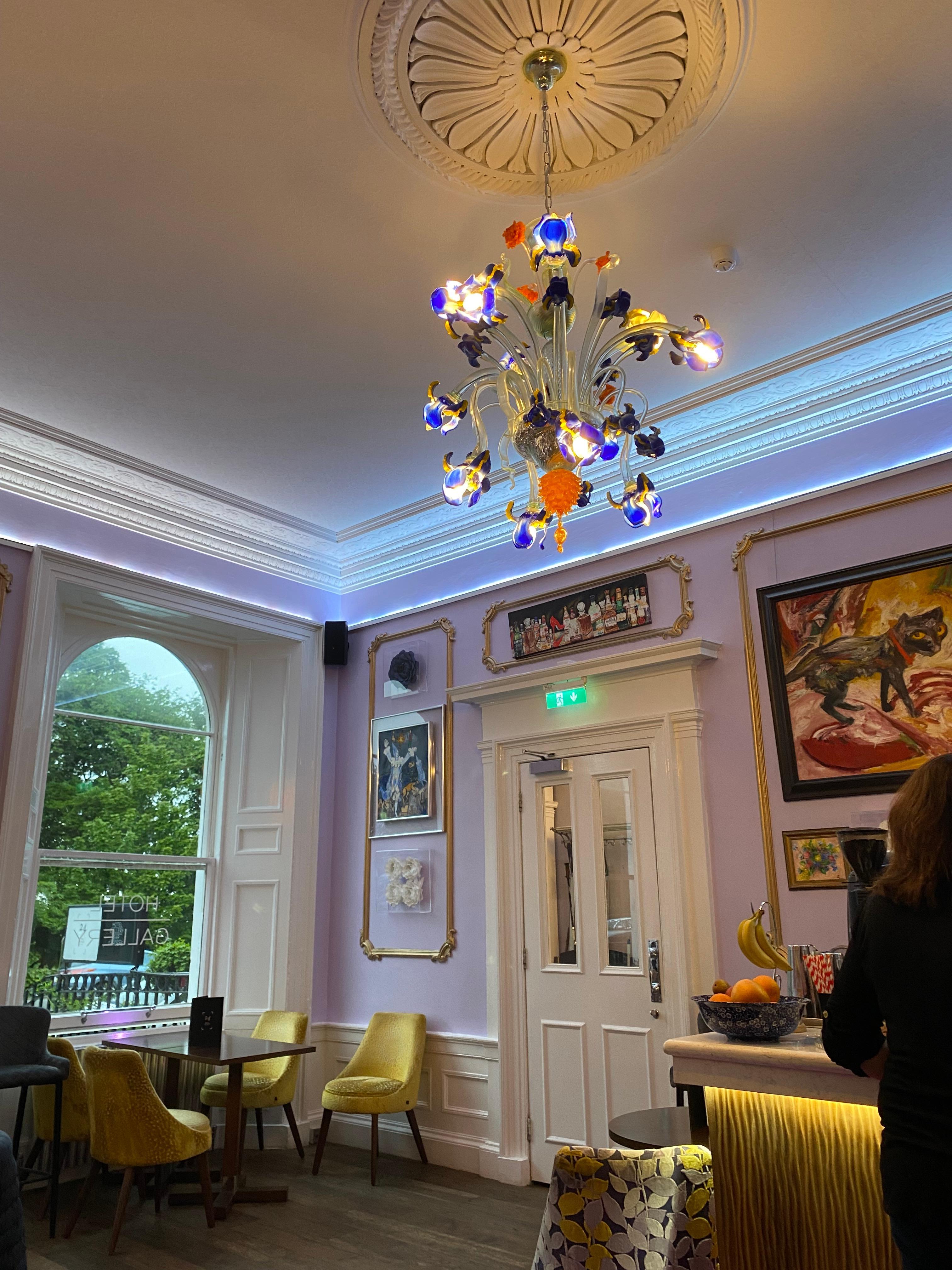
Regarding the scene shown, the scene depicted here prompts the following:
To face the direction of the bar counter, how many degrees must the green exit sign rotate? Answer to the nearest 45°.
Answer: approximately 45° to its left

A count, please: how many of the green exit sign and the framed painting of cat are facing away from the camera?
0

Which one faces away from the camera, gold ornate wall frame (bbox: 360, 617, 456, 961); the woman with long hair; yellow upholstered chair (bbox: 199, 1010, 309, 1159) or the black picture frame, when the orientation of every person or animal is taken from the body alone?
the woman with long hair

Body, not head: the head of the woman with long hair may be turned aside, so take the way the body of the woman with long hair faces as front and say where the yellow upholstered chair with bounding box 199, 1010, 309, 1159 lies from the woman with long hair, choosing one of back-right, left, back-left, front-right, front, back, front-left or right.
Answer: front-left

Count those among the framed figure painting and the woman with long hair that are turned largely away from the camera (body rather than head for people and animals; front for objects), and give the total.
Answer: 1

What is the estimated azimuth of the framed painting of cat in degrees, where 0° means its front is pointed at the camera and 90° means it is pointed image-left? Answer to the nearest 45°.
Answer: approximately 45°

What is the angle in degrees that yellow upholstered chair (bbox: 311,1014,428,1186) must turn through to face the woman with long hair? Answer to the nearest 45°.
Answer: approximately 45° to its left

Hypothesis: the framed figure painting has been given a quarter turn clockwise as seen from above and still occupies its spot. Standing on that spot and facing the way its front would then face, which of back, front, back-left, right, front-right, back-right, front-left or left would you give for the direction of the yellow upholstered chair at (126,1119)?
left

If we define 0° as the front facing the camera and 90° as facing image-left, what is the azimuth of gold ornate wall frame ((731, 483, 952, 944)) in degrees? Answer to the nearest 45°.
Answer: approximately 45°

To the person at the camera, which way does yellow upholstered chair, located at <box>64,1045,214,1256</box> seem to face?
facing away from the viewer and to the right of the viewer

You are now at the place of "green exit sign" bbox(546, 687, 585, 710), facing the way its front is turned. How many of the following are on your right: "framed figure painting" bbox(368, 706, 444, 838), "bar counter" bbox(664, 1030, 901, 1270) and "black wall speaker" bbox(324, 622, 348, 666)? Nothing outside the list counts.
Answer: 2

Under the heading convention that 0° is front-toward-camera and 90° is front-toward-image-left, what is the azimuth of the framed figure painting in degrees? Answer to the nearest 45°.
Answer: approximately 45°

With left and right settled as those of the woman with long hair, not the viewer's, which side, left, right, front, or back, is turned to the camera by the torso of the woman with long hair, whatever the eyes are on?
back

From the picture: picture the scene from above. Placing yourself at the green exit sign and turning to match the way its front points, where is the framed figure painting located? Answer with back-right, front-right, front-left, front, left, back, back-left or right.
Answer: right

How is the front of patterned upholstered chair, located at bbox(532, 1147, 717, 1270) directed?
away from the camera
